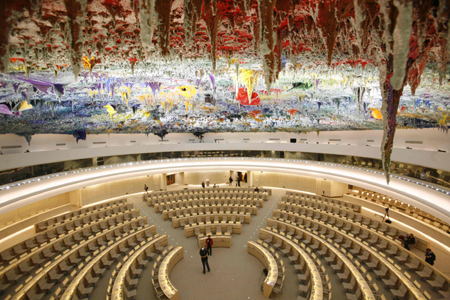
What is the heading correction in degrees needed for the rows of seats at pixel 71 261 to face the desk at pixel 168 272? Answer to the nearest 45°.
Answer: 0° — it already faces it

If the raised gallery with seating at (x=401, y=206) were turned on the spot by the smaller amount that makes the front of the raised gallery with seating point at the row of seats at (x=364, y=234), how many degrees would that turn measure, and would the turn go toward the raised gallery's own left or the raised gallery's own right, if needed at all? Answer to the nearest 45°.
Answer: approximately 45° to the raised gallery's own left

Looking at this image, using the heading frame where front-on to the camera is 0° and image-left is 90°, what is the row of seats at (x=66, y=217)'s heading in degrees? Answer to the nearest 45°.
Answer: approximately 315°

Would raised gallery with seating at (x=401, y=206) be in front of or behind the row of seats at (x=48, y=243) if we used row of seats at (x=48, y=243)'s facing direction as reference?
in front
